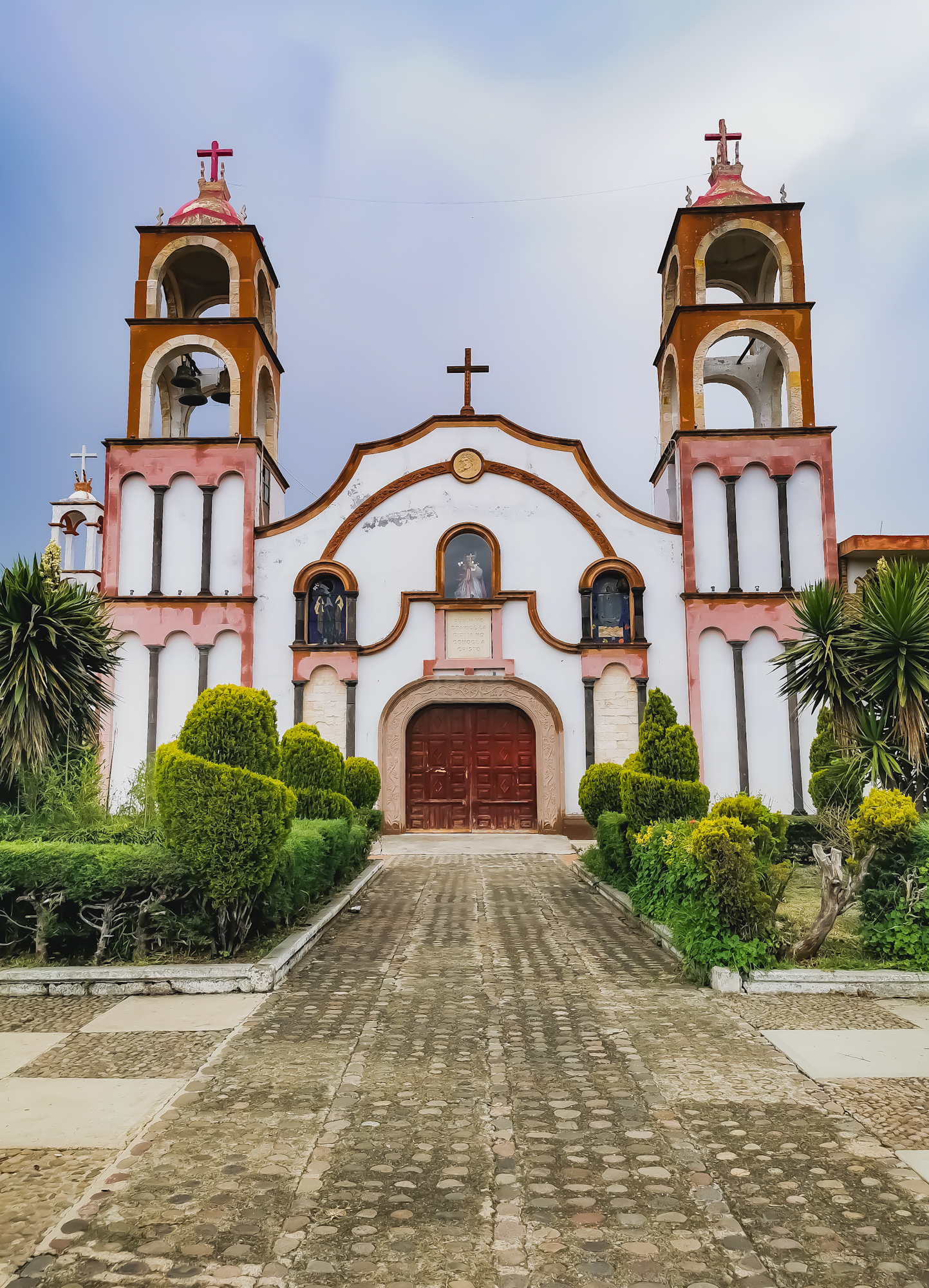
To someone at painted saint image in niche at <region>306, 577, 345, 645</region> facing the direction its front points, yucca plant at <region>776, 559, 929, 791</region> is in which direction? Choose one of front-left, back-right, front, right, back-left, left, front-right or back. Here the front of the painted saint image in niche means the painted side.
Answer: front-left

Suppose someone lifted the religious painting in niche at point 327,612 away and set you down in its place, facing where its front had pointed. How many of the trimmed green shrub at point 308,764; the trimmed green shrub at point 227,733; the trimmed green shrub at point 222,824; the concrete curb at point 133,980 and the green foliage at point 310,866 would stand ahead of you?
5

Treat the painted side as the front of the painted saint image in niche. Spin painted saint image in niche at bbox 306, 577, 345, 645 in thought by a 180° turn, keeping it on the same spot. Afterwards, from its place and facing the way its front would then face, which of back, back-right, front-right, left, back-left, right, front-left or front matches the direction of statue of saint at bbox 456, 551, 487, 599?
right

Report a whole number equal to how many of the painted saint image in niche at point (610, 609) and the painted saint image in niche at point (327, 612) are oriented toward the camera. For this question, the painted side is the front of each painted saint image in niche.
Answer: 2

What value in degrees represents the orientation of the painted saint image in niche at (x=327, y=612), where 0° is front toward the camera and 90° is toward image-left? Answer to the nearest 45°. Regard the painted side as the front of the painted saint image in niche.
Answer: approximately 0°

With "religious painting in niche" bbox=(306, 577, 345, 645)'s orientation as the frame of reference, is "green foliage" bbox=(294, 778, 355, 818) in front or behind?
in front

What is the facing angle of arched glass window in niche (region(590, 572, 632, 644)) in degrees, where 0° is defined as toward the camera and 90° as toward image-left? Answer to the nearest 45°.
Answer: approximately 0°

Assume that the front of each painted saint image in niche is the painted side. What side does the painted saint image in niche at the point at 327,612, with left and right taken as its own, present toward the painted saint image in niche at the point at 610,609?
left
